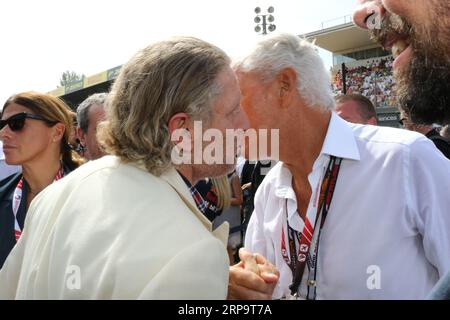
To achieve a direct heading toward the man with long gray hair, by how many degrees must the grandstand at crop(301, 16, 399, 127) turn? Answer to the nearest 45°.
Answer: approximately 45° to its left

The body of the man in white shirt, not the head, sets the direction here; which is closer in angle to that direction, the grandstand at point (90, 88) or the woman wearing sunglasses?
the woman wearing sunglasses

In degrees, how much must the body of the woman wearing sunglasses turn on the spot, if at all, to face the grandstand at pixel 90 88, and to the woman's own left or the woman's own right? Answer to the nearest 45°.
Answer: approximately 135° to the woman's own right

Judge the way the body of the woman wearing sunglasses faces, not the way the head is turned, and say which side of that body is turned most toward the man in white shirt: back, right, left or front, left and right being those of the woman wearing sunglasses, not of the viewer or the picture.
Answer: left

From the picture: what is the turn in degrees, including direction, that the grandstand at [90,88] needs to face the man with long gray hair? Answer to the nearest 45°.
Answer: approximately 45° to its left

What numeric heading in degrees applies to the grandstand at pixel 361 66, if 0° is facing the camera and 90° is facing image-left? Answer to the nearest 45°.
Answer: approximately 45°

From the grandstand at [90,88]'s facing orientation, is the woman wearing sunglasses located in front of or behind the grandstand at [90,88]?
in front

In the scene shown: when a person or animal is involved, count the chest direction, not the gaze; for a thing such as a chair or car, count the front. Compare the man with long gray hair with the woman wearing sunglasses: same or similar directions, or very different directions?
very different directions

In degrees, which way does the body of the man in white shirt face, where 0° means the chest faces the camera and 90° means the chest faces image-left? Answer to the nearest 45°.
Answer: approximately 45°

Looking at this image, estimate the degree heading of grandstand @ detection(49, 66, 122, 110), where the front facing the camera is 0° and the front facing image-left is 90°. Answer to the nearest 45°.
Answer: approximately 45°

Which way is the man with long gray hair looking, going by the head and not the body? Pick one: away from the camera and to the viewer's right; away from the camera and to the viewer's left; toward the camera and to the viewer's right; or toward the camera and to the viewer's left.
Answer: away from the camera and to the viewer's right

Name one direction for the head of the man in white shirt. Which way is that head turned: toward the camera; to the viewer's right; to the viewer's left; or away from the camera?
to the viewer's left
